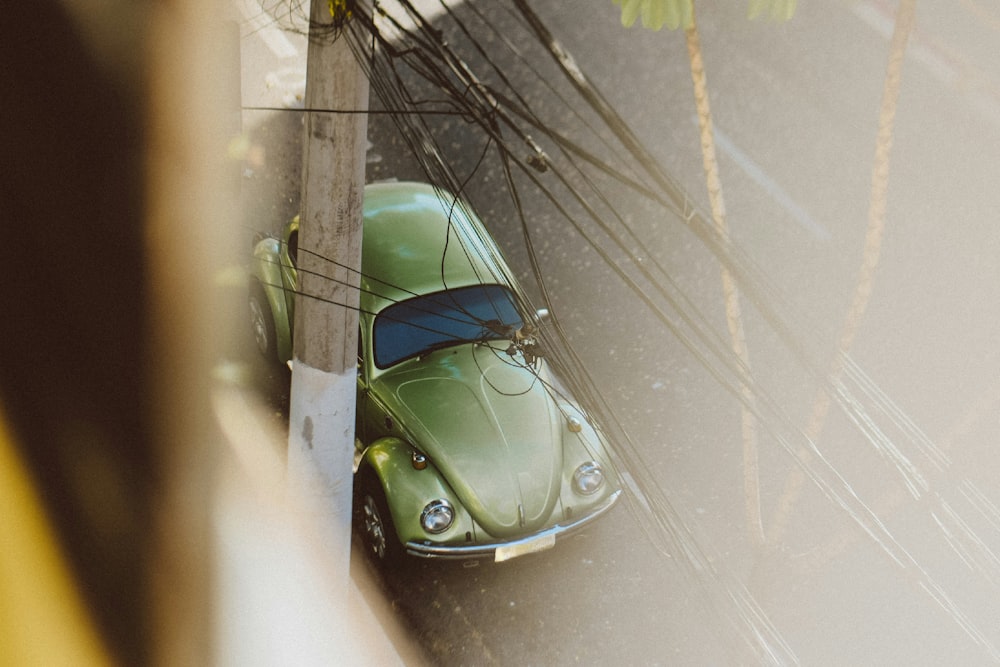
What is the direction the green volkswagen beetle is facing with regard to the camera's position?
facing the viewer and to the right of the viewer
